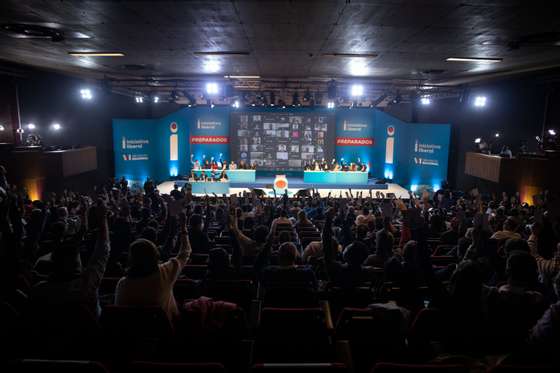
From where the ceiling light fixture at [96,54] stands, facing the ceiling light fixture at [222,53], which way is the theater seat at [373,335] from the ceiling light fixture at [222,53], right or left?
right

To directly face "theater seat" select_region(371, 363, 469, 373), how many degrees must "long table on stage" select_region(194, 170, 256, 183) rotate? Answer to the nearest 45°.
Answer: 0° — it already faces it

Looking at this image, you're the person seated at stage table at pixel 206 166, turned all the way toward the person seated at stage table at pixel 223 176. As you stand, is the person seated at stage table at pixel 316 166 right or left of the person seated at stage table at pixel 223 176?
left

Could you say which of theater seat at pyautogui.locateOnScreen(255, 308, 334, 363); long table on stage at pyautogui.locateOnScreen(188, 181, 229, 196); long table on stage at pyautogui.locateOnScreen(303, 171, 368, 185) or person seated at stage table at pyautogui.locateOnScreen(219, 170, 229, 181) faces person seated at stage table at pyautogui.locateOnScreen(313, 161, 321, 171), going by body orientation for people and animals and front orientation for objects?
the theater seat

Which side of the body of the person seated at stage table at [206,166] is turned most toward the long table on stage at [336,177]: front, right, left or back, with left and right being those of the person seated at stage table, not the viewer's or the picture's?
left

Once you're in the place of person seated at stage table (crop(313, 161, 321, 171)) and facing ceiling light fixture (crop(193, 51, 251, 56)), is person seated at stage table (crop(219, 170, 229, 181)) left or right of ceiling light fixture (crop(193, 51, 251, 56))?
right

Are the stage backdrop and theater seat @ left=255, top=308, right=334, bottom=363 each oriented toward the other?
yes

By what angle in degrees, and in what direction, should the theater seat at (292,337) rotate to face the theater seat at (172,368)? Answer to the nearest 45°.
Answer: approximately 135° to its left

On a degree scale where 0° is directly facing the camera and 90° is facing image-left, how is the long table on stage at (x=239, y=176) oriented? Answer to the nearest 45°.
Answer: approximately 0°

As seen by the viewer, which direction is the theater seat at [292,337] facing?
away from the camera

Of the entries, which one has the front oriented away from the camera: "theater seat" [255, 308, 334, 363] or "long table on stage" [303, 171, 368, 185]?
the theater seat

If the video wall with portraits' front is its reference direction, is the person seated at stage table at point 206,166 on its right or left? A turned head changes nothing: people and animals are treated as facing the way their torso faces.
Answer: on its right
